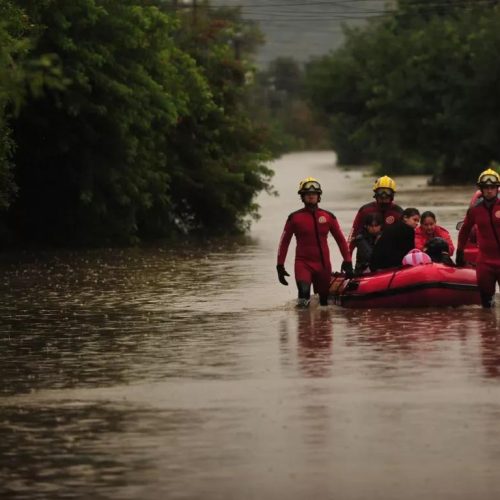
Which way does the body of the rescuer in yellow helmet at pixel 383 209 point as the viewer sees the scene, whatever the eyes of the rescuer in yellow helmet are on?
toward the camera

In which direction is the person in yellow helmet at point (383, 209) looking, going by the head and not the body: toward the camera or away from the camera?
toward the camera

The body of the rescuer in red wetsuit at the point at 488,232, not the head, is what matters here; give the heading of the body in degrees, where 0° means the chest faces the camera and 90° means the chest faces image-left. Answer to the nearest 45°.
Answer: approximately 0°

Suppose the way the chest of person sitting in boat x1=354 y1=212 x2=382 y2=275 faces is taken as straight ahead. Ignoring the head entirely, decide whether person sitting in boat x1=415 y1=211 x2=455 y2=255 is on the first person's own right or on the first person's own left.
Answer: on the first person's own left

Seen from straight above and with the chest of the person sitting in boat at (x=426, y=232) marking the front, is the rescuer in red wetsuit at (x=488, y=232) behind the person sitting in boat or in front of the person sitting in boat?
in front

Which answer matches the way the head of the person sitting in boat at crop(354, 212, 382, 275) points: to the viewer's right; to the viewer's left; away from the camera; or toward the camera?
toward the camera

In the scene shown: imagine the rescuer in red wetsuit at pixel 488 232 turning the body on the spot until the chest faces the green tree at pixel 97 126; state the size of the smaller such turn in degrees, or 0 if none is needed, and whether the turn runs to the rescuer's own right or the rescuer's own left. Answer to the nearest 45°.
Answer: approximately 135° to the rescuer's own right

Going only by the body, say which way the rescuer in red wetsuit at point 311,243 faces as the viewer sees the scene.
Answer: toward the camera

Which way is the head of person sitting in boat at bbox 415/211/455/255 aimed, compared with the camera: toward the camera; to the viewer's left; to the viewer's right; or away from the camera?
toward the camera

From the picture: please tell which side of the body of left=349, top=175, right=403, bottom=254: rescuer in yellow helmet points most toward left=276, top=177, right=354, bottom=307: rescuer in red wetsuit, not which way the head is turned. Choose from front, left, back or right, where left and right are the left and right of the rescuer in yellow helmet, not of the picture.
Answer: right

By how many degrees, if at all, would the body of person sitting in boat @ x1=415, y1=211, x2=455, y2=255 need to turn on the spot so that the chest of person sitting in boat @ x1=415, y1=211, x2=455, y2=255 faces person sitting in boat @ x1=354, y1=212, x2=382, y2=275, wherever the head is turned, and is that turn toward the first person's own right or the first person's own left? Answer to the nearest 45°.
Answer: approximately 90° to the first person's own right

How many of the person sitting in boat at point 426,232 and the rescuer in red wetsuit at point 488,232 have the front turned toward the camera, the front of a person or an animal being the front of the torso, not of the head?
2

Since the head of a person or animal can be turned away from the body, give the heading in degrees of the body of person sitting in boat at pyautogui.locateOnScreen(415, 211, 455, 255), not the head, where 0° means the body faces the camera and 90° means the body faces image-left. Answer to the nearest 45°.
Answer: approximately 0°

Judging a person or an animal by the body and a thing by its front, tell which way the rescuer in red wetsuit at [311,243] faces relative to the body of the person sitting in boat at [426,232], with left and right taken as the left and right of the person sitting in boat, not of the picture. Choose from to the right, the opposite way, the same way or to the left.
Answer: the same way

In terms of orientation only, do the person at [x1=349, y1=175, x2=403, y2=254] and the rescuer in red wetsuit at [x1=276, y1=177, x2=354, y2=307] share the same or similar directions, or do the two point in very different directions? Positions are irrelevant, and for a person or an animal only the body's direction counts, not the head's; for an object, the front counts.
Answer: same or similar directions
